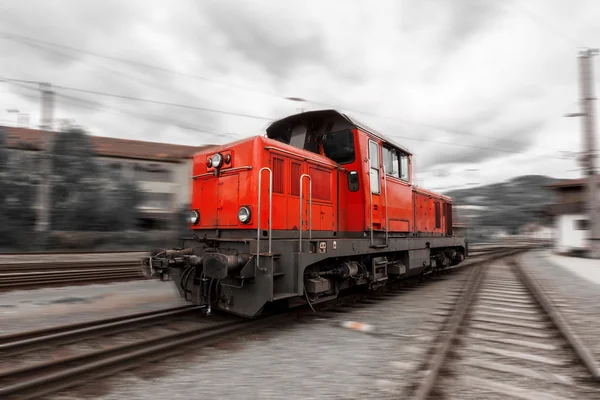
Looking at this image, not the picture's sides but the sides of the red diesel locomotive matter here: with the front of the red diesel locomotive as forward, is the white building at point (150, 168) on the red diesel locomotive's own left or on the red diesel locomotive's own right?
on the red diesel locomotive's own right

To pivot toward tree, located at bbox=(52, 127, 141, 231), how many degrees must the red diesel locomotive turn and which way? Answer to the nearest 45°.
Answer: approximately 90° to its right

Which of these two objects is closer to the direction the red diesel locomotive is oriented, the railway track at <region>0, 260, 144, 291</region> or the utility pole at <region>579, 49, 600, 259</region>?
the railway track

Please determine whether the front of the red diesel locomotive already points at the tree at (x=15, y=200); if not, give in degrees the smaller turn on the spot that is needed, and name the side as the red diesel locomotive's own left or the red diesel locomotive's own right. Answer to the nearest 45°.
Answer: approximately 90° to the red diesel locomotive's own right

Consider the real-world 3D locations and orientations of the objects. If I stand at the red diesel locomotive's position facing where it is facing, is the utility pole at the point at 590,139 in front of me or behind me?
behind

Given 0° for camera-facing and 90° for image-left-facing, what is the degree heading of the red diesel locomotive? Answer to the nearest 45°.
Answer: approximately 45°

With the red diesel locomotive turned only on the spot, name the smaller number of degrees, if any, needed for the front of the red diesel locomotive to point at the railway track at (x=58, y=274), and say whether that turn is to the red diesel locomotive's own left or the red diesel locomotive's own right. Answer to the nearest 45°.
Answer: approximately 90° to the red diesel locomotive's own right

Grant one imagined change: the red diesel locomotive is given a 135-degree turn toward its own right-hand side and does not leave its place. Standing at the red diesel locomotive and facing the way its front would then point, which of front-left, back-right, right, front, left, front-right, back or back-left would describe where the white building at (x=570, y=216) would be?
front-right
